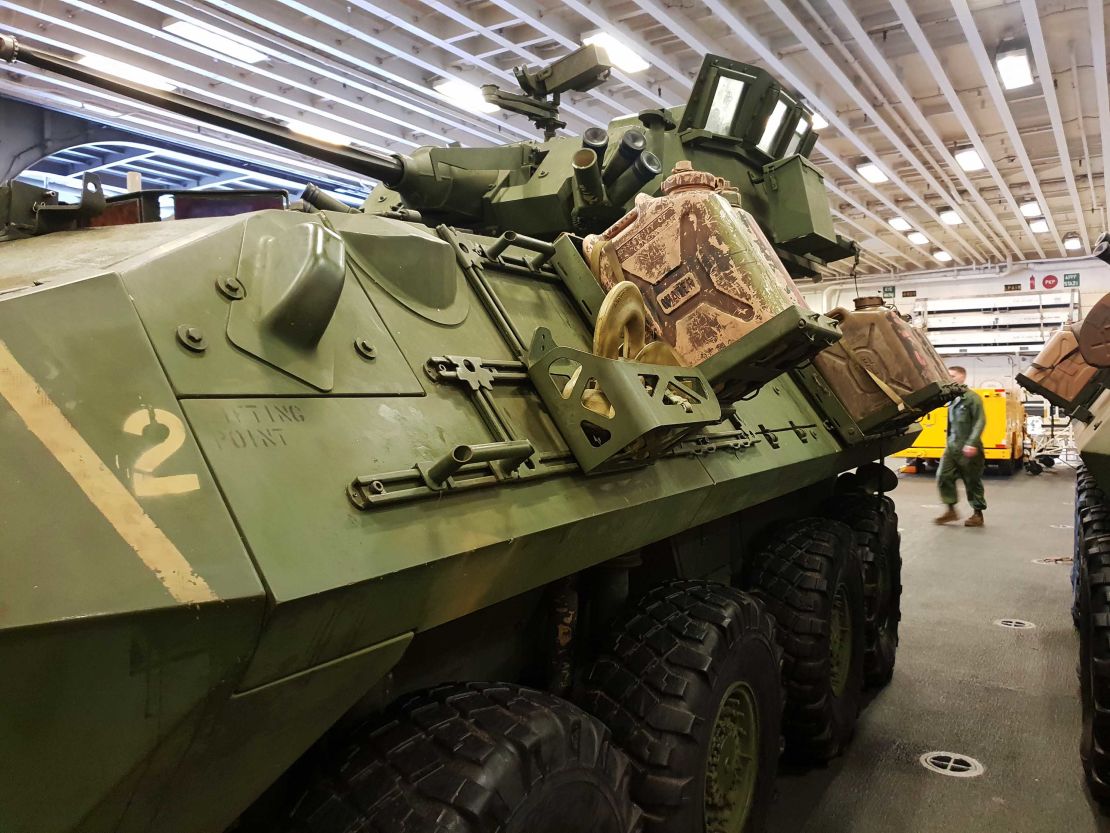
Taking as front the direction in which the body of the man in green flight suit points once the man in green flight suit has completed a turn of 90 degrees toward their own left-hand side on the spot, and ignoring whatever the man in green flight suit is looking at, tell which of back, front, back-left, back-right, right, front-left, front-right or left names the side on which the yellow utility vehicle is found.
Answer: back-left

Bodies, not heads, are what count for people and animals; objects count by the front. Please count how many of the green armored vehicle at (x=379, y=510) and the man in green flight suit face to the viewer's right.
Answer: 0

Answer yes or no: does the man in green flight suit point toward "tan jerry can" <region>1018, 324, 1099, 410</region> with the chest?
no

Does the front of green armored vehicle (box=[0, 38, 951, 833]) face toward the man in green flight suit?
no

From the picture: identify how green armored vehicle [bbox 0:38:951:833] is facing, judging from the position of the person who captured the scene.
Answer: facing the viewer and to the left of the viewer

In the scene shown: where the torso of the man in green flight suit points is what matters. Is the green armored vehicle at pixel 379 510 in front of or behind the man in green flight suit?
in front

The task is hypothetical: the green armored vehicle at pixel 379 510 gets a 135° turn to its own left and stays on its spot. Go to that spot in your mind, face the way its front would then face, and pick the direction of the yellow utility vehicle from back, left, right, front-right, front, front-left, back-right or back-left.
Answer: front-left

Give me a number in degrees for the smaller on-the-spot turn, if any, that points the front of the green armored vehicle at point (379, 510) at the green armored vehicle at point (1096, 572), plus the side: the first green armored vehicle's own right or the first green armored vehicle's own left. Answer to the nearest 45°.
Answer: approximately 180°

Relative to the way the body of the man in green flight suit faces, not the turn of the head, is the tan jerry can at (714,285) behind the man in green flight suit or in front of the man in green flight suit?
in front
